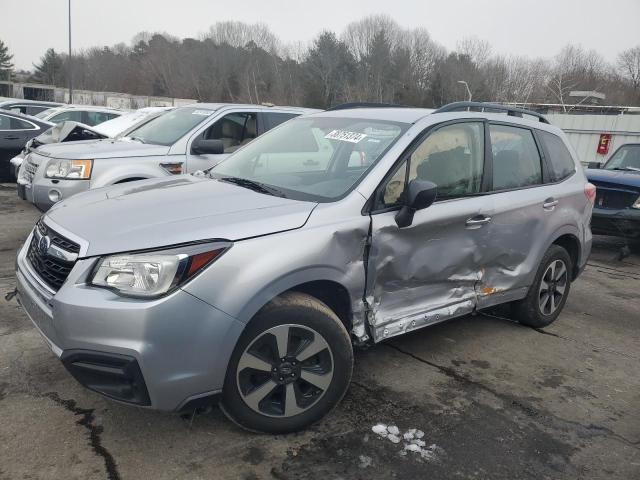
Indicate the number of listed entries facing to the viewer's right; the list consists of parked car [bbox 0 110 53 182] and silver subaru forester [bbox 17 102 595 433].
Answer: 0

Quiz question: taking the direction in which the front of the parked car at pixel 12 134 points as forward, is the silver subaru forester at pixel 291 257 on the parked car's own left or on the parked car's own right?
on the parked car's own left

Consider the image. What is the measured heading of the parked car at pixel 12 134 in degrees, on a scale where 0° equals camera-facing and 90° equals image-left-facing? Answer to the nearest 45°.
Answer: approximately 90°

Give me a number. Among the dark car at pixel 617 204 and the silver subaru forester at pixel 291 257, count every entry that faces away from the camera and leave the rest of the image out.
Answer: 0

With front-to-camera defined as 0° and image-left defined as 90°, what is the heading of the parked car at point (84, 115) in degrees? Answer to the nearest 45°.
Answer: approximately 45°

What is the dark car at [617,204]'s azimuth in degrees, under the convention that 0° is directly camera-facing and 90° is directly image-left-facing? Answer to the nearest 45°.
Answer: approximately 45°

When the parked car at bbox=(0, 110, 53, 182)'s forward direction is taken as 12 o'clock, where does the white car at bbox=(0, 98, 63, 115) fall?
The white car is roughly at 3 o'clock from the parked car.

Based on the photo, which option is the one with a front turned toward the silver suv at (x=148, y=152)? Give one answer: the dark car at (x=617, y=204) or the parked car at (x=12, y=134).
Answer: the dark car

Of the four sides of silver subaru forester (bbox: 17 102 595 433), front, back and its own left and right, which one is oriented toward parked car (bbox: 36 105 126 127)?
right

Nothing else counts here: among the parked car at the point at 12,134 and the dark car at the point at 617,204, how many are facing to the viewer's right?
0

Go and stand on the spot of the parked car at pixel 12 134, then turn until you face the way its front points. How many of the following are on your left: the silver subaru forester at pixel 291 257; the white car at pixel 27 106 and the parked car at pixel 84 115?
1

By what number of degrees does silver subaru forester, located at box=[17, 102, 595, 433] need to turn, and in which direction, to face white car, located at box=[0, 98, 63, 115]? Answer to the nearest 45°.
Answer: approximately 90° to its right
